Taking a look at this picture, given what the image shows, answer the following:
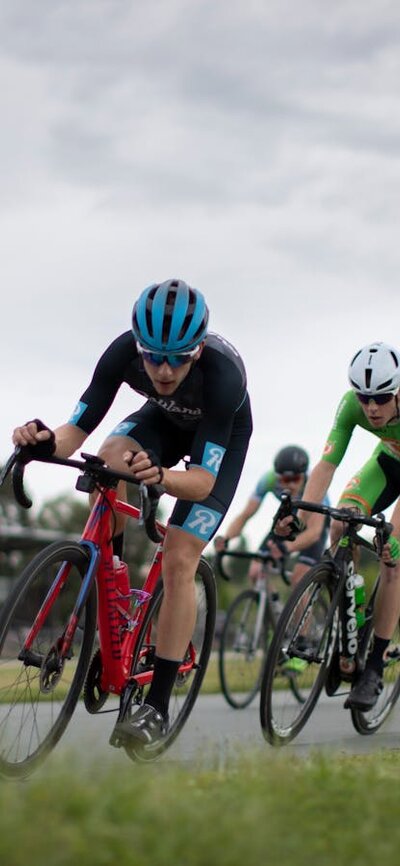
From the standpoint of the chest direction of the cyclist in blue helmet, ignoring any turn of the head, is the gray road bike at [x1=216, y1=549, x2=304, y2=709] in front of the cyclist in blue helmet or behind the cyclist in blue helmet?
behind

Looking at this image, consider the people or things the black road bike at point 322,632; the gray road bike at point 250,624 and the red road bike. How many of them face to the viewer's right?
0

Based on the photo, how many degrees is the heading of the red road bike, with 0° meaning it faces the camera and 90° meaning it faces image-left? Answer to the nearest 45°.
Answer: approximately 45°

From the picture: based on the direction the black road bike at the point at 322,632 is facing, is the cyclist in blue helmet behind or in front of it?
in front

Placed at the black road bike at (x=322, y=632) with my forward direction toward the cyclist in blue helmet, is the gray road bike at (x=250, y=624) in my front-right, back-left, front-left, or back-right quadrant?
back-right

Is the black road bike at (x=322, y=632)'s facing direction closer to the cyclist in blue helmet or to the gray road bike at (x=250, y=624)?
the cyclist in blue helmet

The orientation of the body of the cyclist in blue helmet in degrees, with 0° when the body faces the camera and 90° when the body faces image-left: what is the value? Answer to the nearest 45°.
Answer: approximately 45°

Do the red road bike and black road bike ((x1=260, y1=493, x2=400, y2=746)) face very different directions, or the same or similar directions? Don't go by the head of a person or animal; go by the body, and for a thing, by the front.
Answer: same or similar directions

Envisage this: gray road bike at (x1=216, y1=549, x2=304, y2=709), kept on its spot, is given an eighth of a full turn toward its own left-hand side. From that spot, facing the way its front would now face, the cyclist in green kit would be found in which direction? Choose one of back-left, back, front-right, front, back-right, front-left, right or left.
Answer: front

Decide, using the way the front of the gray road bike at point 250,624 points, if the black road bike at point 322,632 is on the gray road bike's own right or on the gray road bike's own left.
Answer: on the gray road bike's own left

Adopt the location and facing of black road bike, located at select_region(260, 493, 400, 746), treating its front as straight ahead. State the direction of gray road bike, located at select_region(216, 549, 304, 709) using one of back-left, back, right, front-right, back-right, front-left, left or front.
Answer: back-right

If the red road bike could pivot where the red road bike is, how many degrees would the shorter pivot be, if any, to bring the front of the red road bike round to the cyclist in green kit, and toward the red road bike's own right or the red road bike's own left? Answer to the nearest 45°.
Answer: approximately 180°

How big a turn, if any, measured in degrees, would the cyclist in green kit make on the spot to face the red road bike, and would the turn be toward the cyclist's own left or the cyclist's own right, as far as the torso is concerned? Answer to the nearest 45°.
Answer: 0° — they already face it

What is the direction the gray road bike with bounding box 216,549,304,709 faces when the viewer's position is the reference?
facing the viewer and to the left of the viewer

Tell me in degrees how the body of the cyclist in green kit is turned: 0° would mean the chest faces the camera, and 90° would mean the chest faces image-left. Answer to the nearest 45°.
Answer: approximately 45°

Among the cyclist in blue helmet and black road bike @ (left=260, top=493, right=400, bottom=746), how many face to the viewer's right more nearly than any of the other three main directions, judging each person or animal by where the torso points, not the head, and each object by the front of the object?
0
